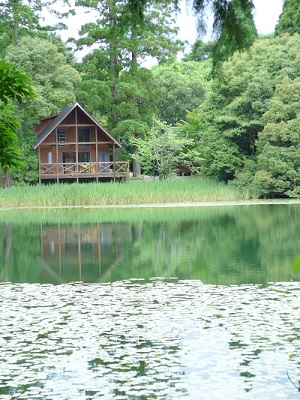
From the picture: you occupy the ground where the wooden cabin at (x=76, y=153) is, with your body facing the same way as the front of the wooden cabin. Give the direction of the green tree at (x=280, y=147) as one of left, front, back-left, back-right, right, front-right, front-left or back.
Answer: front-left

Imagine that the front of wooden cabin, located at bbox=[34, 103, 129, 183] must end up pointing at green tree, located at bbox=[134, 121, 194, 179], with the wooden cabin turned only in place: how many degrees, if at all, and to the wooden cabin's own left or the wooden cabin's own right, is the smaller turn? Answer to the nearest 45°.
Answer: approximately 90° to the wooden cabin's own left

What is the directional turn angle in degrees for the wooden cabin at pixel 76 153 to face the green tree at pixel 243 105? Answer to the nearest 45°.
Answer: approximately 45° to its left

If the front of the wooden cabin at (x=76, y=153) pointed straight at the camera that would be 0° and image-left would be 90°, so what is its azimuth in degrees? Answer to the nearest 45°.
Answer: approximately 0°
